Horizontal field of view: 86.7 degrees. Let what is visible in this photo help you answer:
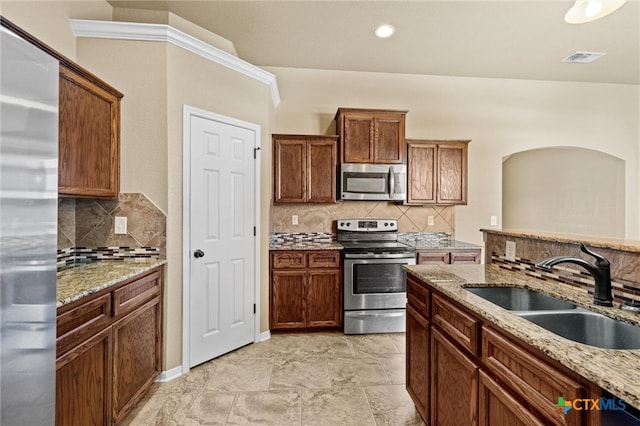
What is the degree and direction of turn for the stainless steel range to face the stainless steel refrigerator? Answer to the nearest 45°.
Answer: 0° — it already faces it

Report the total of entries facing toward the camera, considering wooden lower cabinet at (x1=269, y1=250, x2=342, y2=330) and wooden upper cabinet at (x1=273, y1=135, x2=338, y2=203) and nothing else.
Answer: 2

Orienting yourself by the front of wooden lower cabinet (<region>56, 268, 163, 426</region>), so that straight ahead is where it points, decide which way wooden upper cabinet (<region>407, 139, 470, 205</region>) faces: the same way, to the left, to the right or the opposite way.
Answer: to the right

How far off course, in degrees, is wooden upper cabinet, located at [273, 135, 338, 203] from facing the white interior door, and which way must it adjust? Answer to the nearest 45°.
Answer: approximately 45° to its right

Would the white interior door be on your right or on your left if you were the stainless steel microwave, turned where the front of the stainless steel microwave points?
on your right

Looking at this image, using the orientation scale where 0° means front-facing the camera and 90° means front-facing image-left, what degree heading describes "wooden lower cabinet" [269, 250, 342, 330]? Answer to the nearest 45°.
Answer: approximately 0°

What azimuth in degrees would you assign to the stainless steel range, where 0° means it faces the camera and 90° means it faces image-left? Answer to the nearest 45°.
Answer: approximately 0°
